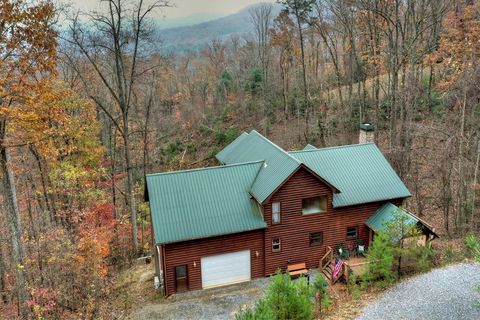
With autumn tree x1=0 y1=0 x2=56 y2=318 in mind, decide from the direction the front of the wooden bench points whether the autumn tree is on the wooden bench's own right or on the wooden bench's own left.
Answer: on the wooden bench's own right

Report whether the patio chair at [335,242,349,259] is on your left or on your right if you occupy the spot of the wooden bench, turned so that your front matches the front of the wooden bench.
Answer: on your left

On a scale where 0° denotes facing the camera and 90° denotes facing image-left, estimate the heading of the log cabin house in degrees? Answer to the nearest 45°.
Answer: approximately 315°

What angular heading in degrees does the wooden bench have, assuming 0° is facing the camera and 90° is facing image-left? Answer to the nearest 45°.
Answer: approximately 315°

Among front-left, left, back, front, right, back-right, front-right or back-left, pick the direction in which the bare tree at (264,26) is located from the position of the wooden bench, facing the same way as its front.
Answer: back-left

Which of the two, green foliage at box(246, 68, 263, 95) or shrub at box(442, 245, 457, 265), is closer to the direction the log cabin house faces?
the shrub

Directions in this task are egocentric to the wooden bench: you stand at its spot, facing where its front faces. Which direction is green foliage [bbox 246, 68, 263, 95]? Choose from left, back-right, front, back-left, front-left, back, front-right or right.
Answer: back-left
